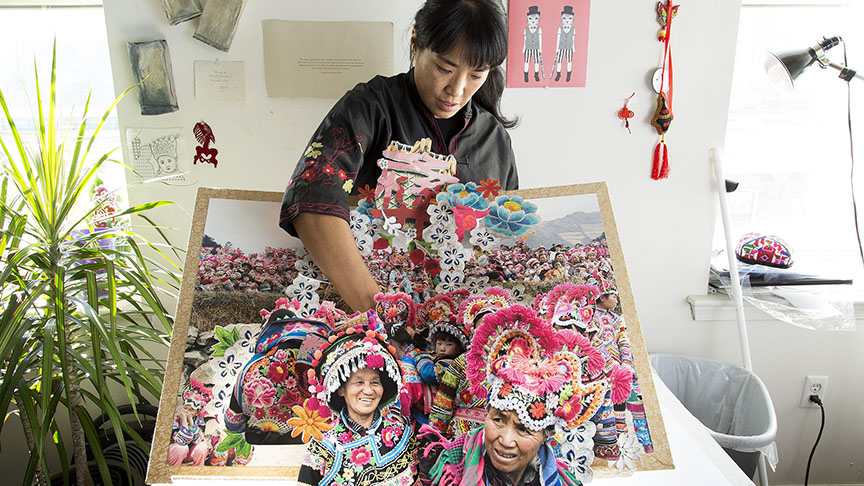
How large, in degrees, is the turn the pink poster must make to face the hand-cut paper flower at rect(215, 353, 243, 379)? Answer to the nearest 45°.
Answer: approximately 45° to its right

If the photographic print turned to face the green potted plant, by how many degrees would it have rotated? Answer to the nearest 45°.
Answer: approximately 90° to its right

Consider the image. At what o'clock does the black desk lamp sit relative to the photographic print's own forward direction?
The black desk lamp is roughly at 8 o'clock from the photographic print.

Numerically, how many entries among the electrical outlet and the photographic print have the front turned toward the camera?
2

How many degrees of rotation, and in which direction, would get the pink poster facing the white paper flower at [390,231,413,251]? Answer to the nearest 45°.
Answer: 0° — it already faces it

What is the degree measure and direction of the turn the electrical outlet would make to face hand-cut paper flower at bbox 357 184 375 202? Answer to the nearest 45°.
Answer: approximately 45° to its right

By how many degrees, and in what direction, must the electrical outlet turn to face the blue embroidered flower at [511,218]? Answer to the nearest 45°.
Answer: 0° — it already faces it

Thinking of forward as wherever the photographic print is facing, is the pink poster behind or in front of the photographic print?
behind
